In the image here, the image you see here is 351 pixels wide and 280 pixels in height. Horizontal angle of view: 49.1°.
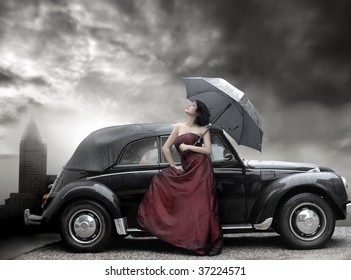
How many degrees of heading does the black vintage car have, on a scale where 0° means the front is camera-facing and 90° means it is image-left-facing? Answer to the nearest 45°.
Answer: approximately 270°

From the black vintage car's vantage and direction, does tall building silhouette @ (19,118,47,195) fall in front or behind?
behind
